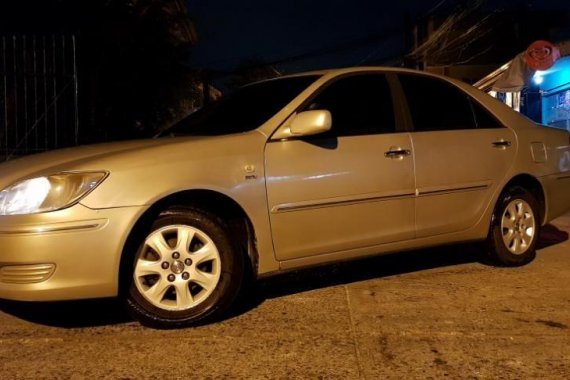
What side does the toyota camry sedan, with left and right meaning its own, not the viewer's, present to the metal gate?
right

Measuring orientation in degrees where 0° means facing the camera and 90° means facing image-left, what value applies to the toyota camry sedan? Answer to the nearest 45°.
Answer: approximately 45°

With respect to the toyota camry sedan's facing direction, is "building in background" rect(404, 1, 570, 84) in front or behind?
behind
